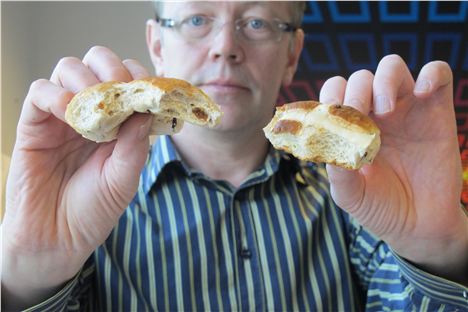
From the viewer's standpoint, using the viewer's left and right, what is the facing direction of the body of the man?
facing the viewer
